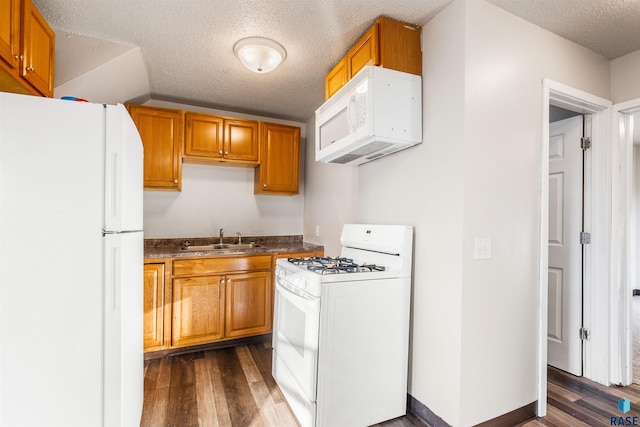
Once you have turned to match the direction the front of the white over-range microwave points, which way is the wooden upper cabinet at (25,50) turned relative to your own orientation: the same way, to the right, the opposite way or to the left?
the opposite way

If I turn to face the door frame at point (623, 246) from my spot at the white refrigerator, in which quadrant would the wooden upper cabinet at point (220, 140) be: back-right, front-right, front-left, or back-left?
front-left

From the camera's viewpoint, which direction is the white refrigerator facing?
to the viewer's right

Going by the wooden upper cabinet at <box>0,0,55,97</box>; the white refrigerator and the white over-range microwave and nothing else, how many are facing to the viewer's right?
2

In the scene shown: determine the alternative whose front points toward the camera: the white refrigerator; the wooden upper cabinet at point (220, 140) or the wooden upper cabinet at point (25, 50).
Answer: the wooden upper cabinet at point (220, 140)

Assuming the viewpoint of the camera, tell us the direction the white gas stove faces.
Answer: facing the viewer and to the left of the viewer

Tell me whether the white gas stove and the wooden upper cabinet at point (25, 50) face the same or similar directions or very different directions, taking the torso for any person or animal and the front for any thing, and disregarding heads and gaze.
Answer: very different directions

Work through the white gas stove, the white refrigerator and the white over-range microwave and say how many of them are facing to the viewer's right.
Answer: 1

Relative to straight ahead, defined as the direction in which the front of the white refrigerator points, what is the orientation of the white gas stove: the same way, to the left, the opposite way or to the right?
the opposite way

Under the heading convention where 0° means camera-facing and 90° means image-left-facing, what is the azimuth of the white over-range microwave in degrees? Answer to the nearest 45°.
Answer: approximately 45°

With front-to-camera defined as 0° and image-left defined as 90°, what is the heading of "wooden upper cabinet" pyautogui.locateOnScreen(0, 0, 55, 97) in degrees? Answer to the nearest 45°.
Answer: approximately 270°

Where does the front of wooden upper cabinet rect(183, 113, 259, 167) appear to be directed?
toward the camera

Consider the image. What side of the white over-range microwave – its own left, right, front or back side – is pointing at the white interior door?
back

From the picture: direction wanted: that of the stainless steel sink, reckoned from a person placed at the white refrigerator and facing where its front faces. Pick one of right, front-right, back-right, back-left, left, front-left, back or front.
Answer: front-left

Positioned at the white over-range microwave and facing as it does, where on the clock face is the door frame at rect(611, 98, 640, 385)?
The door frame is roughly at 7 o'clock from the white over-range microwave.
